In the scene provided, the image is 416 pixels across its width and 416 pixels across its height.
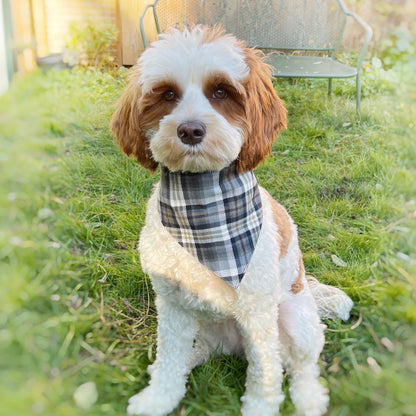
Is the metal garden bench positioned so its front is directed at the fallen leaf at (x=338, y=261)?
yes

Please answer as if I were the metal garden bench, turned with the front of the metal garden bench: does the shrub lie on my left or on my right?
on my right

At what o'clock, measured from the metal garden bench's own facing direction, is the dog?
The dog is roughly at 12 o'clock from the metal garden bench.

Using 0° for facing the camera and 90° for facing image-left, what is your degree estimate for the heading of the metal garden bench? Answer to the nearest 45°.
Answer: approximately 0°

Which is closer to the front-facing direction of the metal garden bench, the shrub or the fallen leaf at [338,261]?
the fallen leaf

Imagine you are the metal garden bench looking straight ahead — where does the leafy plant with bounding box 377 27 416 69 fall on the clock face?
The leafy plant is roughly at 8 o'clock from the metal garden bench.
